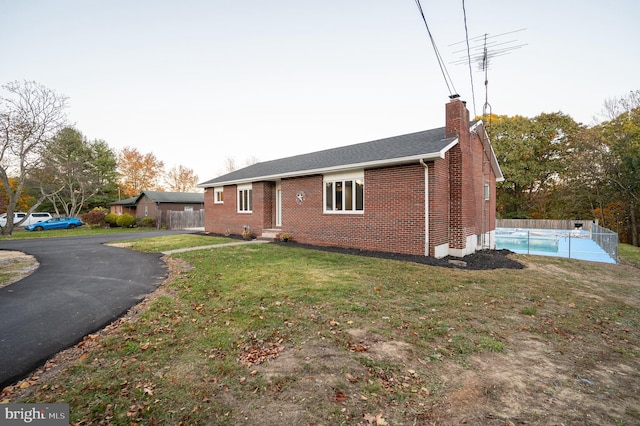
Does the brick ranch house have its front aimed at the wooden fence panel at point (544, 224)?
no

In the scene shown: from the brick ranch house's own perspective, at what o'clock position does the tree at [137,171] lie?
The tree is roughly at 3 o'clock from the brick ranch house.

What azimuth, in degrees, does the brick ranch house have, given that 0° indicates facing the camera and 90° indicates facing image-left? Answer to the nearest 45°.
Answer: approximately 45°

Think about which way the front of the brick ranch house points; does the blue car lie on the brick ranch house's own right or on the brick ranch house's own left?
on the brick ranch house's own right

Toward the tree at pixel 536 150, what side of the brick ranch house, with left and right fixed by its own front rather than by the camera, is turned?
back

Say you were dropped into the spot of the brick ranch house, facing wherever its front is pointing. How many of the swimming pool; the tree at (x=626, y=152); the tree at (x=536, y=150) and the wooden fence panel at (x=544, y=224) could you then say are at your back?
4

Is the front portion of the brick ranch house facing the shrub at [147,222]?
no

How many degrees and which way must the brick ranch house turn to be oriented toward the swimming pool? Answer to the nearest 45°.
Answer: approximately 180°

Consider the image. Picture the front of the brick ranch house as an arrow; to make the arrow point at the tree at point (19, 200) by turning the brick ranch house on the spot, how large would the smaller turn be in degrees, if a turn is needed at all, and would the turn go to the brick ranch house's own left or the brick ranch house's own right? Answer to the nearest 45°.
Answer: approximately 90° to the brick ranch house's own right

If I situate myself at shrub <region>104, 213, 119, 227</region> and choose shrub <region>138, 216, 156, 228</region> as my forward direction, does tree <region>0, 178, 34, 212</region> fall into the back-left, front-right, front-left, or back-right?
back-left

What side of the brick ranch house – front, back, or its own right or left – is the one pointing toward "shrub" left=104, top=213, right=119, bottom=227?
right

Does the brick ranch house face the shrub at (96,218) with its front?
no
